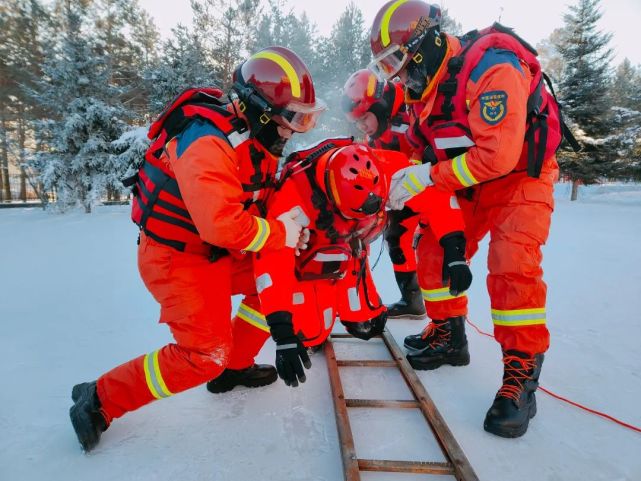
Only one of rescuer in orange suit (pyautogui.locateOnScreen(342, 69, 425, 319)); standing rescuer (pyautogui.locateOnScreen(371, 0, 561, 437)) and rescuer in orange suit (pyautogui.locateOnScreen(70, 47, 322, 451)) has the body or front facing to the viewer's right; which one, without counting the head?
rescuer in orange suit (pyautogui.locateOnScreen(70, 47, 322, 451))

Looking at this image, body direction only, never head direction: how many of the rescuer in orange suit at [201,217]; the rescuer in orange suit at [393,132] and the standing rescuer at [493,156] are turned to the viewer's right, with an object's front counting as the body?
1

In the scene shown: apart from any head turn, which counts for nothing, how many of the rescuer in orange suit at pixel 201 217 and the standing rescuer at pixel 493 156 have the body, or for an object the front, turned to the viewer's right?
1

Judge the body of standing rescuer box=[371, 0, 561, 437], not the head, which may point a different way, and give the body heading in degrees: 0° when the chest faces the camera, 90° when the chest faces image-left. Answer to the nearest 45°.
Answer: approximately 45°

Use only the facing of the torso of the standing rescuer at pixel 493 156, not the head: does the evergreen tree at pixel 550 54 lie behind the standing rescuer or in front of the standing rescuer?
behind

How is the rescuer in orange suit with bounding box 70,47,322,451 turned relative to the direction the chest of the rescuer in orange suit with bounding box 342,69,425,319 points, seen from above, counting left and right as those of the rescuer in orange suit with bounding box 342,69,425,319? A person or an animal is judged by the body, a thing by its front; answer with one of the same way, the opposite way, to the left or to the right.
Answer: the opposite way

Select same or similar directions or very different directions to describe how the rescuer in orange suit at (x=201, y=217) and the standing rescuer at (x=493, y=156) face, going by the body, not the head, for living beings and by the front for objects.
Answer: very different directions

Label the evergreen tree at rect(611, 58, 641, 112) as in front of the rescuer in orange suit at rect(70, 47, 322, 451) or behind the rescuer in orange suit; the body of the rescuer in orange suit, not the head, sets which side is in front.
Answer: in front

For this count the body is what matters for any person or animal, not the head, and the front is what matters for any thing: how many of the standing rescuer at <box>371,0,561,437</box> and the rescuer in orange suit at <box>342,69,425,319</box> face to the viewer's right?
0

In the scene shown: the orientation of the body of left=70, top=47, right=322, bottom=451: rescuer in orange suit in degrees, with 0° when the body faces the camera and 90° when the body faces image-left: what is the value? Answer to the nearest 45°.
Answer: approximately 270°

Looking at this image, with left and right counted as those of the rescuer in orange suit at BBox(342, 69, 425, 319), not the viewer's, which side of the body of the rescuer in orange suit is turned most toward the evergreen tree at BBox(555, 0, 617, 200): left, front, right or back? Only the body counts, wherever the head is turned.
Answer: back

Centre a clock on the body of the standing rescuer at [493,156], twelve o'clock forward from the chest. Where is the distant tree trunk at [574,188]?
The distant tree trunk is roughly at 5 o'clock from the standing rescuer.
